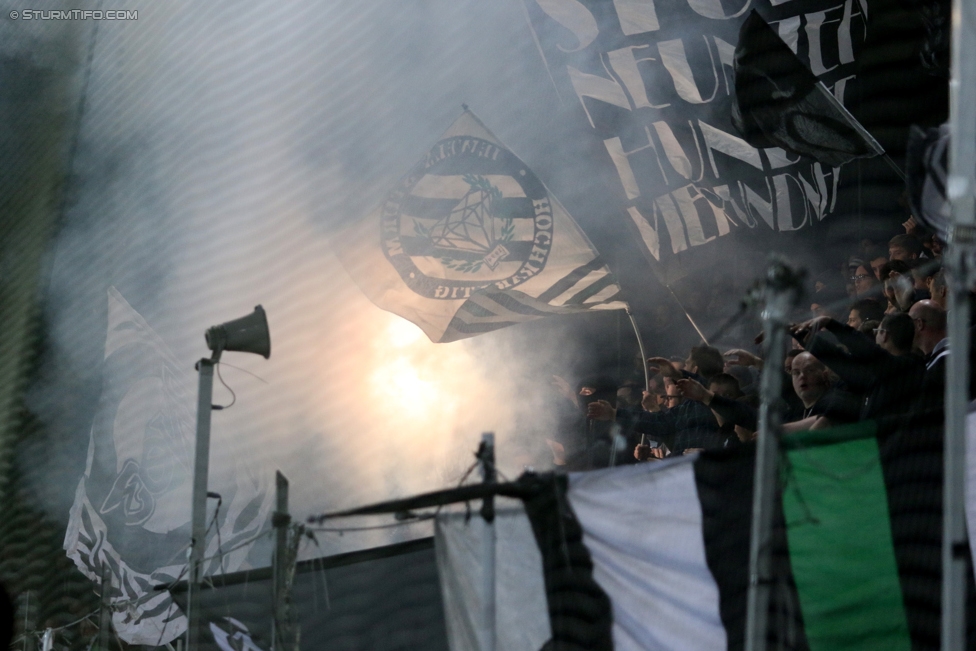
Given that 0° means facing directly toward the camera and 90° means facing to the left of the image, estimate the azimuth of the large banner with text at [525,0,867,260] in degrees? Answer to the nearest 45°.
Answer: approximately 0°

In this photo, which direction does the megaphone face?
to the viewer's right

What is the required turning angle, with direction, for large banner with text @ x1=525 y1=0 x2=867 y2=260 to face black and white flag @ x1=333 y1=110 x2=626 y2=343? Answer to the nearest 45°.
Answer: approximately 90° to its right

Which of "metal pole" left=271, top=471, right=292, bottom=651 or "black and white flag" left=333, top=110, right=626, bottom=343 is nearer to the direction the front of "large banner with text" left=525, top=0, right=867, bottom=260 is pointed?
the metal pole

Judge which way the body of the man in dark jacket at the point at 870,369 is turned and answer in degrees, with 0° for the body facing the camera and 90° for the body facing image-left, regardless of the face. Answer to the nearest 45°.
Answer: approximately 90°

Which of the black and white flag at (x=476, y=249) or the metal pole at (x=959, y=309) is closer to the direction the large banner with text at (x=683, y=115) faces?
the metal pole

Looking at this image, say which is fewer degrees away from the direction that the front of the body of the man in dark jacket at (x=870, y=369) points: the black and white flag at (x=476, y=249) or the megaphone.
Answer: the megaphone

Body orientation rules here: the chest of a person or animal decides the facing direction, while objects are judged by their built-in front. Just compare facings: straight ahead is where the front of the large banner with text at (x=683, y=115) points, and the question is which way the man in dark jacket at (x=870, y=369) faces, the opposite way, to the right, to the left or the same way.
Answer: to the right

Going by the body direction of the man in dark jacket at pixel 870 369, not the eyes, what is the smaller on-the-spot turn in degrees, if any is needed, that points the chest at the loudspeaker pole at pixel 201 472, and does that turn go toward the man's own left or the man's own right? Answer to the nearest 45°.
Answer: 0° — they already face it

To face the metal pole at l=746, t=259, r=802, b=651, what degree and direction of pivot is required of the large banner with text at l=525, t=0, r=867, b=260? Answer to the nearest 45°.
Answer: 0° — it already faces it
